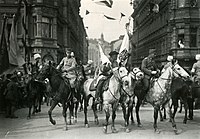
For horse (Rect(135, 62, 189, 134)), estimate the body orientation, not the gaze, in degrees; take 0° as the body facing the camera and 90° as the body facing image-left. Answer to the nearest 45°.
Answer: approximately 315°

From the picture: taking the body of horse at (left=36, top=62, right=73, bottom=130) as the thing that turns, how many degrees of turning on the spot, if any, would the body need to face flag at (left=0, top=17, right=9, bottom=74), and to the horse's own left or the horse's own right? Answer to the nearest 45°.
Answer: approximately 90° to the horse's own right

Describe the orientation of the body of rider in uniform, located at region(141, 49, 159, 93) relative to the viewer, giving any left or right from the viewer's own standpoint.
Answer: facing the viewer and to the right of the viewer

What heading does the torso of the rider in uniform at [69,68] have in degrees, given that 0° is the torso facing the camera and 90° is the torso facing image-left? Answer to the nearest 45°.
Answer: approximately 45°

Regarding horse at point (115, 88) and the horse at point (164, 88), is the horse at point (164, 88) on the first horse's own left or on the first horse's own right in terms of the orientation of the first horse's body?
on the first horse's own left

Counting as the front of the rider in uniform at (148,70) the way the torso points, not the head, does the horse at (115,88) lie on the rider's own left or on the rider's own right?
on the rider's own right
